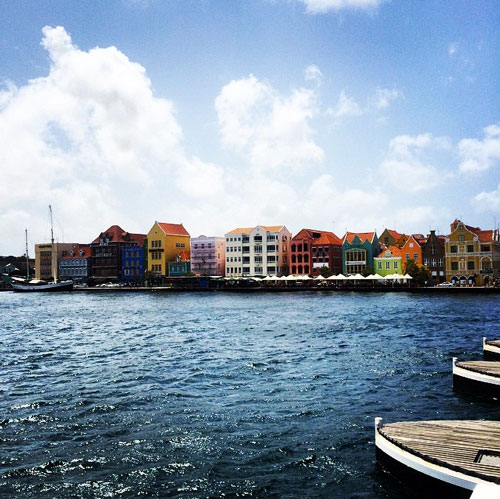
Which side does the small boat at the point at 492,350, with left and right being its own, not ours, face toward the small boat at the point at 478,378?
left

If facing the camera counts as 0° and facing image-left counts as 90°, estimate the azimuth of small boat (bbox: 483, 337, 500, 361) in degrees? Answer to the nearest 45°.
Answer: approximately 90°

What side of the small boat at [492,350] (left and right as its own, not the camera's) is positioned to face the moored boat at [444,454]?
left
